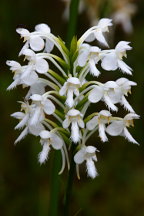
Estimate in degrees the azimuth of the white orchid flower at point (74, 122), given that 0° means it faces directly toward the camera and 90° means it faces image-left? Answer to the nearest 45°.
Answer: approximately 0°

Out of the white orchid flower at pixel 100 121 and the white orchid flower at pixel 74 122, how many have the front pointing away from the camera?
0

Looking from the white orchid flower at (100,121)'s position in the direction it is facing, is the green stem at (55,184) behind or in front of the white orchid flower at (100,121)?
behind

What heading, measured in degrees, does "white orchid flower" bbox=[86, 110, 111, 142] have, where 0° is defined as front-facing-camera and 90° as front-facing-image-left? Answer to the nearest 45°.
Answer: approximately 315°
